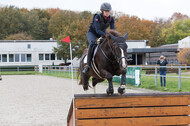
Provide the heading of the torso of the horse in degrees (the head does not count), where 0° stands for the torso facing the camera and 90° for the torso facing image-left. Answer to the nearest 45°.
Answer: approximately 315°
